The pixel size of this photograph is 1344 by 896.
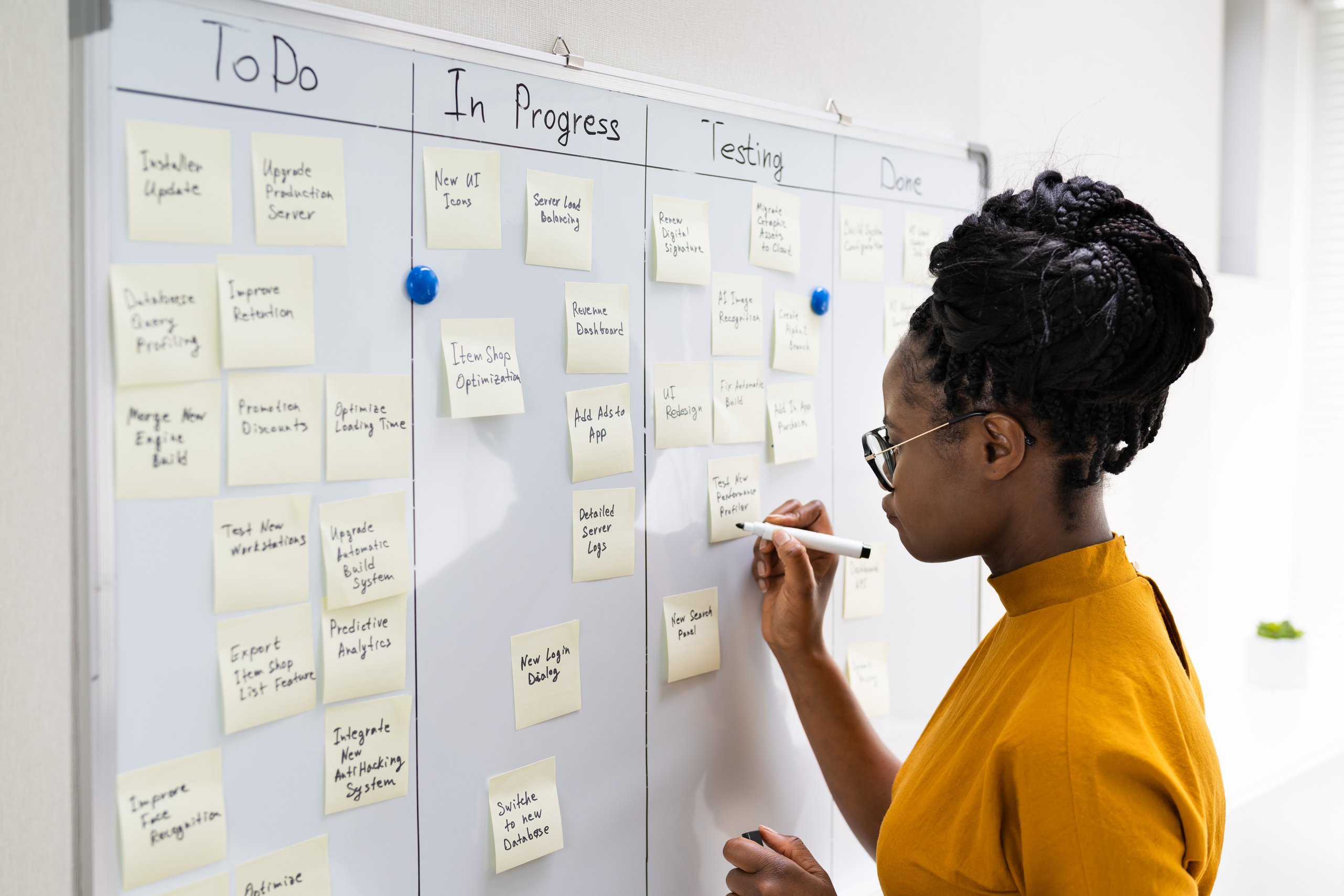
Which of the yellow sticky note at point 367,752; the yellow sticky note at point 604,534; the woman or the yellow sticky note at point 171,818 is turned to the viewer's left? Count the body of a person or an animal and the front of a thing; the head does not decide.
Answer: the woman

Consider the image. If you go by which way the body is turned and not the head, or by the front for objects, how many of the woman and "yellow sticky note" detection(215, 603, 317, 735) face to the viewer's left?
1

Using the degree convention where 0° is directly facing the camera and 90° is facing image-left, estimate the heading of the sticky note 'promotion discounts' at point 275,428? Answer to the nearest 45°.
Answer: approximately 315°

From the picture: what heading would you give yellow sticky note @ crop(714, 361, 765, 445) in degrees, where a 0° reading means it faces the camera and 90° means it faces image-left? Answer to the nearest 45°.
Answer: approximately 315°

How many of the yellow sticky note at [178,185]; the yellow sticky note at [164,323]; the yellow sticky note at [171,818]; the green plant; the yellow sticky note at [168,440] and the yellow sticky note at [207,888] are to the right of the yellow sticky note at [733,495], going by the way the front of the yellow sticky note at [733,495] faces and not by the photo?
5

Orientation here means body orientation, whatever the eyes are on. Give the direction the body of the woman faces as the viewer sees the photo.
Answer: to the viewer's left

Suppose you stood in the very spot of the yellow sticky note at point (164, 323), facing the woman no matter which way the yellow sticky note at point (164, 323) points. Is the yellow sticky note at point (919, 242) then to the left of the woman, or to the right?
left

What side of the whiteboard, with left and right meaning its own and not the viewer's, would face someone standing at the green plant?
left

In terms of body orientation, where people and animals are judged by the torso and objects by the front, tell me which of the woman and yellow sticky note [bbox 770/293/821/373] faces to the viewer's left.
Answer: the woman

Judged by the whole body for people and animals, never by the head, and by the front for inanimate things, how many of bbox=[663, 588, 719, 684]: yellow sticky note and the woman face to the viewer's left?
1
